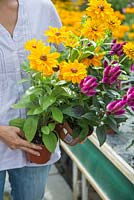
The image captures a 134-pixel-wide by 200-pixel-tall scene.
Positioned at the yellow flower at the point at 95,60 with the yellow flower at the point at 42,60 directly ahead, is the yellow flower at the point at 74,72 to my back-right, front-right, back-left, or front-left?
front-left

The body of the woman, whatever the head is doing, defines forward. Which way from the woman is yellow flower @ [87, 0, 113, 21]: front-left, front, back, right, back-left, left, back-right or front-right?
left
